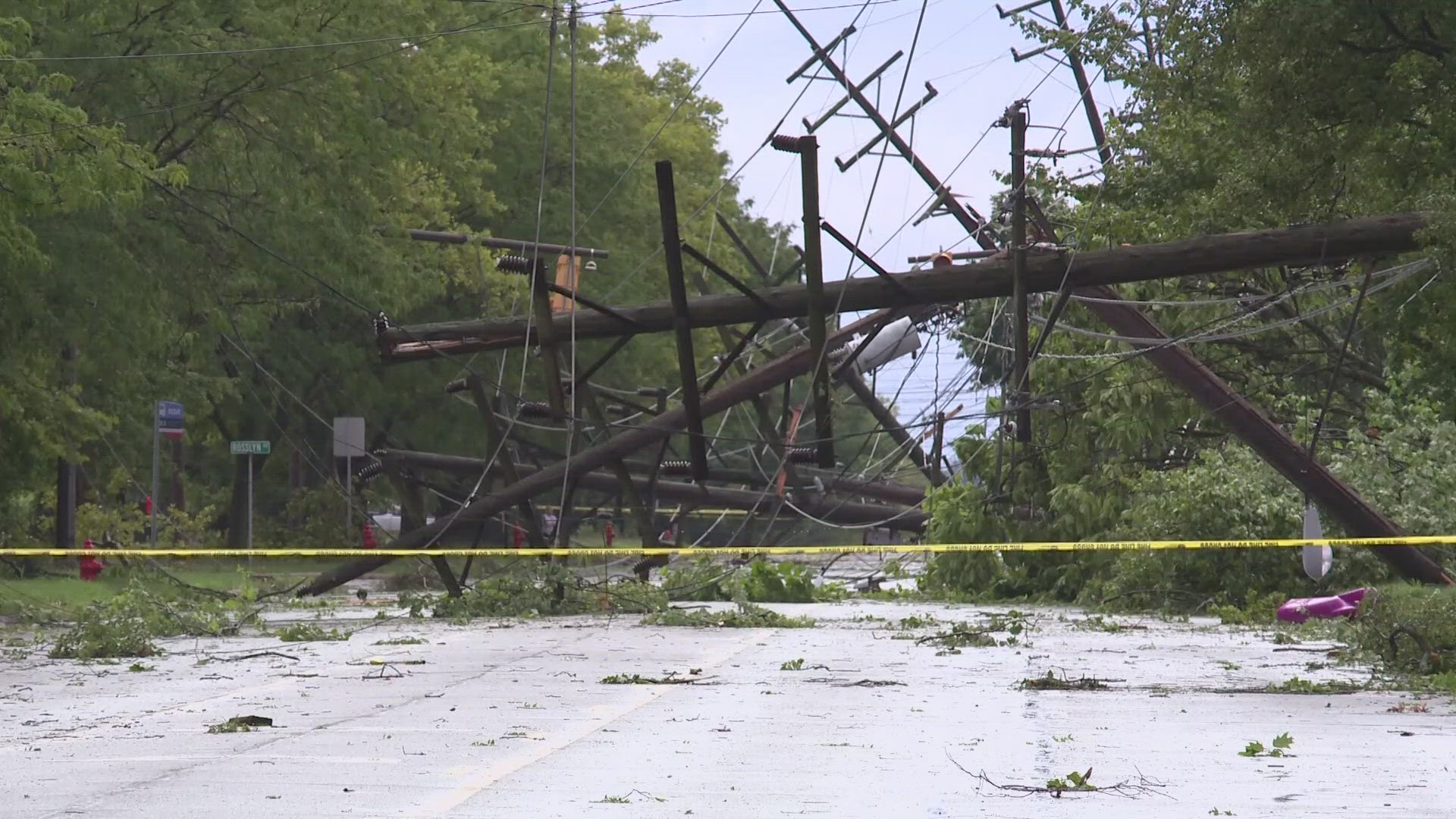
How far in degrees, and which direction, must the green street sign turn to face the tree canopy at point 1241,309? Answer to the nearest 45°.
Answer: approximately 45° to its left

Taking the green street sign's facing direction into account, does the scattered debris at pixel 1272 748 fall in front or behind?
in front

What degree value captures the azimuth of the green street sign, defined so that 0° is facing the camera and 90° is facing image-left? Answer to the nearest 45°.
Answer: approximately 0°

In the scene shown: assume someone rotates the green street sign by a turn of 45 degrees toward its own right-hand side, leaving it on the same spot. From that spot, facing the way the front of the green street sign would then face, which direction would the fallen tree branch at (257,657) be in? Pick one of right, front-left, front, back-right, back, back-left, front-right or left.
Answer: front-left

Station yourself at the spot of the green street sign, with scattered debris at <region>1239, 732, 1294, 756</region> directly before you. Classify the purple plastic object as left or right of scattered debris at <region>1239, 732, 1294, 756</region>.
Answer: left

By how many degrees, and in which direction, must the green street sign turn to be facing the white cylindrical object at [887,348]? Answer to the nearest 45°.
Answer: approximately 90° to its left

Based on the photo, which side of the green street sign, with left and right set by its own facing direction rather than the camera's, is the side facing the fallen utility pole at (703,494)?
left

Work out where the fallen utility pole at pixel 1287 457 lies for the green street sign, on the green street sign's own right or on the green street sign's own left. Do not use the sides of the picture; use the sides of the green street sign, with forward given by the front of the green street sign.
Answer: on the green street sign's own left

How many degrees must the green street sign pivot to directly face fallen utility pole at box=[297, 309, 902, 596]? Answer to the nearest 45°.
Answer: approximately 45° to its left

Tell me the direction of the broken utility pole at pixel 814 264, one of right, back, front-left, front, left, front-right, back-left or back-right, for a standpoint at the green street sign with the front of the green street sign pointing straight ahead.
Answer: front-left
